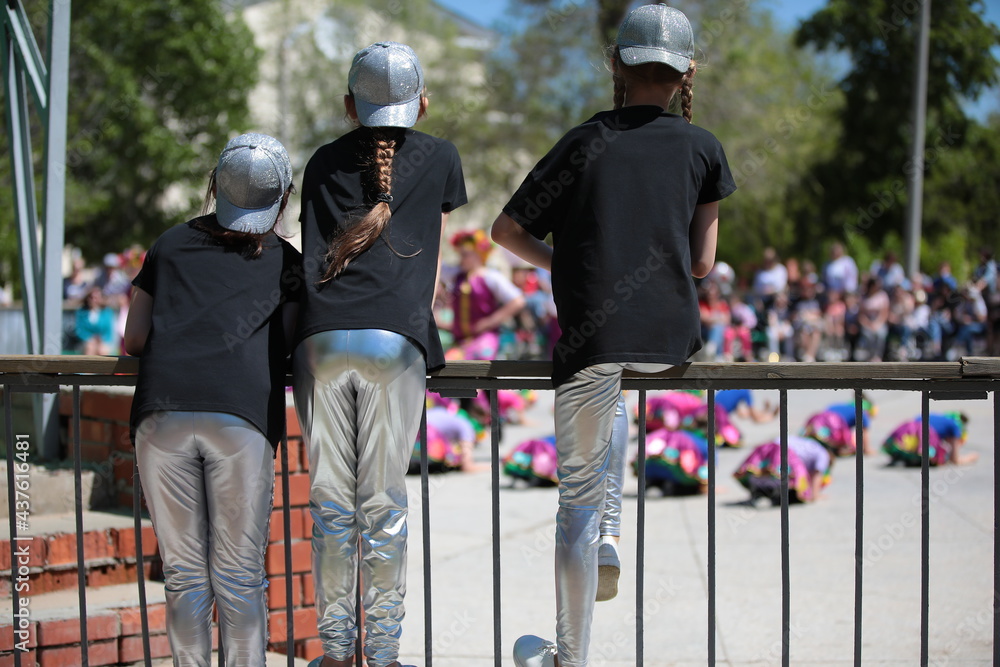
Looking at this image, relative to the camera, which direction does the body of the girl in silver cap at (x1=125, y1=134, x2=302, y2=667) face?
away from the camera

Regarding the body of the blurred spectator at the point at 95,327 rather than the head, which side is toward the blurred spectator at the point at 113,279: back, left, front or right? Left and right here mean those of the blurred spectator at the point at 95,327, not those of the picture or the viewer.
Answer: back

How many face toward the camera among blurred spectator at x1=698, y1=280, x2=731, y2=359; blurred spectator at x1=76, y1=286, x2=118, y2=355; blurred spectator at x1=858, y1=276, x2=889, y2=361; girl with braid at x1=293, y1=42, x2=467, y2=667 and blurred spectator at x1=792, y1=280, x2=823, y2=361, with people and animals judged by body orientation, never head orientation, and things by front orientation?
4

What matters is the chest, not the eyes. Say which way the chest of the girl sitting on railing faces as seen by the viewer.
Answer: away from the camera

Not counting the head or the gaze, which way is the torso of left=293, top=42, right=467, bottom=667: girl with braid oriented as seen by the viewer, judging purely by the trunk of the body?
away from the camera

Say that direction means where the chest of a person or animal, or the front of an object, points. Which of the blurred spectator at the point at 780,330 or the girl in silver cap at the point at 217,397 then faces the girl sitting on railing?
the blurred spectator

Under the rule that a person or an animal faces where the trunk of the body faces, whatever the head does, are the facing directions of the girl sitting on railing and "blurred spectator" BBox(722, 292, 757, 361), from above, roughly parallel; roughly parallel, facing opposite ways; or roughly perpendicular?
roughly parallel, facing opposite ways

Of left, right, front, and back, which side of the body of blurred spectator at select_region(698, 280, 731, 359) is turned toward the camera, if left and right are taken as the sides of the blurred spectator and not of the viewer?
front

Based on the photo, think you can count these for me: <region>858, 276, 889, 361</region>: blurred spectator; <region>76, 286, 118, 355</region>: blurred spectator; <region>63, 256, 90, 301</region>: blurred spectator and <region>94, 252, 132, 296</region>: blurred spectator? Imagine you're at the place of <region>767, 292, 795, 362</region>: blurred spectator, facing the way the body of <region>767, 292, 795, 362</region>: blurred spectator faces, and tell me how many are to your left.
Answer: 1

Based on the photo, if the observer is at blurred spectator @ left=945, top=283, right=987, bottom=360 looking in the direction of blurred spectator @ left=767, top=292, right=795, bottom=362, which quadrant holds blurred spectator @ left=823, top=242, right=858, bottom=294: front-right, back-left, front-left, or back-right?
front-right

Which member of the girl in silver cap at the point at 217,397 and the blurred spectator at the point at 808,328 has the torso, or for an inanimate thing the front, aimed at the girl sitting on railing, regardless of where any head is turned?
the blurred spectator

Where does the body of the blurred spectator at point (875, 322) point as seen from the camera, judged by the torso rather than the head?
toward the camera

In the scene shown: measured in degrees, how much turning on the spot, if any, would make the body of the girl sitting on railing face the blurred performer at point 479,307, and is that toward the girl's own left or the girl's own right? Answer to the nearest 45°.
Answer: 0° — they already face them

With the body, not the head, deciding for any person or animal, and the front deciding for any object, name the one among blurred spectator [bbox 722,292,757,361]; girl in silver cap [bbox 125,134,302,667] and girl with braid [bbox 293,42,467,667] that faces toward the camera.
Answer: the blurred spectator

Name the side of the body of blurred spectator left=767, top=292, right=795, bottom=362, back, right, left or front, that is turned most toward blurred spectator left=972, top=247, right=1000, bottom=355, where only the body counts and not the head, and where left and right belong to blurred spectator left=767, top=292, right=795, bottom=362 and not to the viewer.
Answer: left

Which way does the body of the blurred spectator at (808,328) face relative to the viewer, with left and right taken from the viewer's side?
facing the viewer

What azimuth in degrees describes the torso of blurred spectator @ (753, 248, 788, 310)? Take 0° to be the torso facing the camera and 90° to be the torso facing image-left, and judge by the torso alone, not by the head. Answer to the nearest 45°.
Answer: approximately 0°

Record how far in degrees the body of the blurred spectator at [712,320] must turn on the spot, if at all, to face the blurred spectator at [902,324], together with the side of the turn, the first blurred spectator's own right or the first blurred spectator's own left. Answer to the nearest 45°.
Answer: approximately 135° to the first blurred spectator's own left
